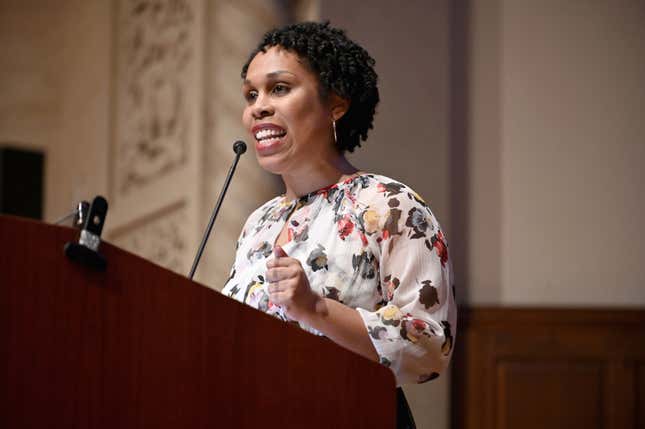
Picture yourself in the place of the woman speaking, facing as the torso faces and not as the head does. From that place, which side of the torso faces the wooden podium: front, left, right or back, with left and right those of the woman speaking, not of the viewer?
front

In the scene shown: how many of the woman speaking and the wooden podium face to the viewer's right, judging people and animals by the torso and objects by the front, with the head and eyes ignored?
0

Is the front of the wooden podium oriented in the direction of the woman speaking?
no

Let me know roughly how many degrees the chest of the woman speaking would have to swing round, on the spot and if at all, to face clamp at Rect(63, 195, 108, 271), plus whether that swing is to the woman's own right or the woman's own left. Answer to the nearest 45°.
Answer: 0° — they already face it

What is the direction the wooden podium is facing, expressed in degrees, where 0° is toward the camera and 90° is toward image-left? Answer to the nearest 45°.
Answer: approximately 90°

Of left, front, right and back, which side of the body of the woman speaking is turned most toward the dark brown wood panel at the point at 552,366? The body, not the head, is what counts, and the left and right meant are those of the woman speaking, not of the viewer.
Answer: back

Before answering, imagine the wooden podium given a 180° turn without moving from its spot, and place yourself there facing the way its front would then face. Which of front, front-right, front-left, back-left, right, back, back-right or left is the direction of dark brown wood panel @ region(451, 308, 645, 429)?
front-left

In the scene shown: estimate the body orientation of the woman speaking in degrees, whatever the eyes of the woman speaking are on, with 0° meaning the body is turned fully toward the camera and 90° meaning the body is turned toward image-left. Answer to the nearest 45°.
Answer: approximately 45°
